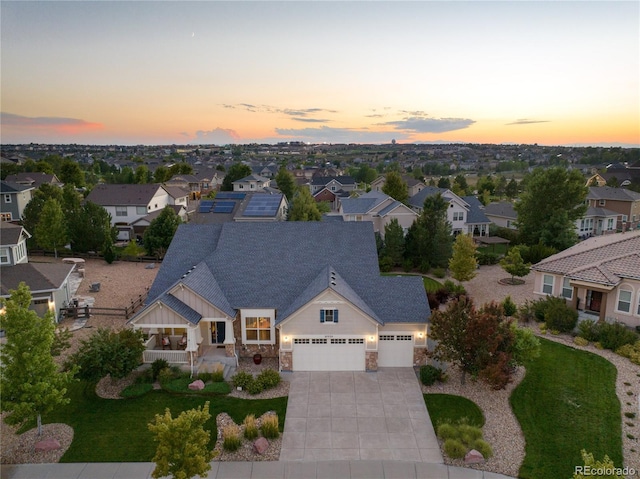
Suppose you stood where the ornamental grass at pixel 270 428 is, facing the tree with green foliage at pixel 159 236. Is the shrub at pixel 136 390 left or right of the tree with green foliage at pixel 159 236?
left

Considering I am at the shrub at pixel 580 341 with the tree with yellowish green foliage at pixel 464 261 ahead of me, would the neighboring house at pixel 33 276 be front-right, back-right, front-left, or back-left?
front-left

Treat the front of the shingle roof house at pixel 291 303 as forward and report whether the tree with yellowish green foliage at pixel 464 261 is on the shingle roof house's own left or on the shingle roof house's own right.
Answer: on the shingle roof house's own left

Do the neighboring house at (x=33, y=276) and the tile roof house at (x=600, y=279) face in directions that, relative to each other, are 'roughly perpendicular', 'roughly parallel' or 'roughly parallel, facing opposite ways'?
roughly perpendicular

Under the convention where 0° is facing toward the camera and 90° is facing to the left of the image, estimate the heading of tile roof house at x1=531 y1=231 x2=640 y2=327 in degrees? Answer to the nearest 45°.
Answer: approximately 45°

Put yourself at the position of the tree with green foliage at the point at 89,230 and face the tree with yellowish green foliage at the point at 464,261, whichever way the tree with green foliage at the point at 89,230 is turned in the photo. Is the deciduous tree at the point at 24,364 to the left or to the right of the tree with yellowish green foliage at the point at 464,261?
right

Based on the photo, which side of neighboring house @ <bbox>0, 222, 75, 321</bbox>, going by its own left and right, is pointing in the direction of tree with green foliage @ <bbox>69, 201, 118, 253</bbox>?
back

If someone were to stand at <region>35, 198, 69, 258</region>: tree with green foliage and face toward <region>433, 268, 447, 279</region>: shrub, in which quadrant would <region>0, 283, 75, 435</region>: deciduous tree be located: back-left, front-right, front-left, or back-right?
front-right

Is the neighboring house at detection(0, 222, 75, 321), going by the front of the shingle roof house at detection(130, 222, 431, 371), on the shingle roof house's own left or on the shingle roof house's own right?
on the shingle roof house's own right

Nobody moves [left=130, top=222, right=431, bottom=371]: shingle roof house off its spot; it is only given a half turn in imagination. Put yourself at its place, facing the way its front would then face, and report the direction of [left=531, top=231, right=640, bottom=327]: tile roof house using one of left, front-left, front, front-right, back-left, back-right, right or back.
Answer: right

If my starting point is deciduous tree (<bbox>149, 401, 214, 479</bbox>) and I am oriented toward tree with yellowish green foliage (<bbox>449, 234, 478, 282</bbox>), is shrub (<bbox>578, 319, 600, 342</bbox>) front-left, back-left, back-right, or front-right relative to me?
front-right

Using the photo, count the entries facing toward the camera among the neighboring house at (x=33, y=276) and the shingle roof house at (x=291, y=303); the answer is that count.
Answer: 2

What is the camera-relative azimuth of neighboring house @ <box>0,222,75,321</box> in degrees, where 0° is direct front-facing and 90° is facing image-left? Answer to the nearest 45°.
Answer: approximately 0°

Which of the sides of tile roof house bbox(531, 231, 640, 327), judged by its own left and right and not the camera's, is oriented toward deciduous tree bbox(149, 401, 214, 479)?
front

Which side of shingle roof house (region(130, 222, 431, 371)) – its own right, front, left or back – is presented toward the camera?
front

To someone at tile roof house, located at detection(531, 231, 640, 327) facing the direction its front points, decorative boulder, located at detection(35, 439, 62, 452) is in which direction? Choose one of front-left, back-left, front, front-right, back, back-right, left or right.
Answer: front

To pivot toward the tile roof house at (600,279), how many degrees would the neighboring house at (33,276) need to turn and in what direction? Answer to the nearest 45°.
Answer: approximately 45° to its left
